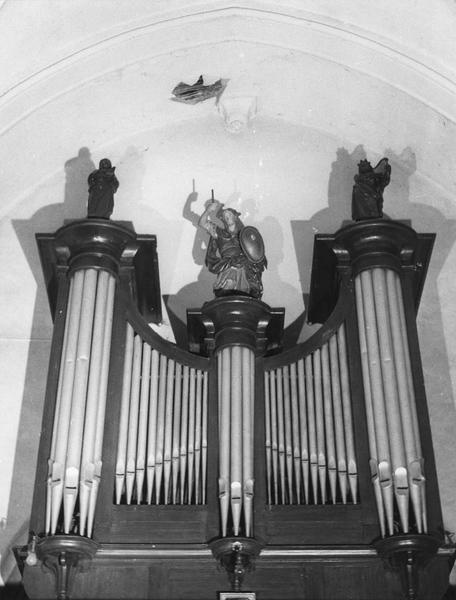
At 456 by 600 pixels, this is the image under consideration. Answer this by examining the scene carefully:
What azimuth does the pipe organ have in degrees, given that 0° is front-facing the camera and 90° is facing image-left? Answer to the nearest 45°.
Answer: approximately 0°
